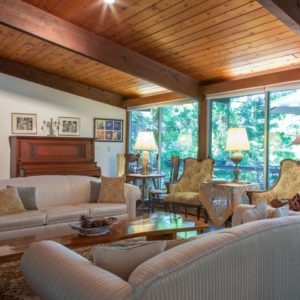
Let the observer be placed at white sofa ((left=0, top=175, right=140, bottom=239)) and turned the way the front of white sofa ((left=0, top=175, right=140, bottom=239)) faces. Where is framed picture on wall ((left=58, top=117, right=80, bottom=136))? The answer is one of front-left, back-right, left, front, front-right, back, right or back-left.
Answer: back-left

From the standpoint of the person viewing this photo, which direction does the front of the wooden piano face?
facing the viewer and to the right of the viewer

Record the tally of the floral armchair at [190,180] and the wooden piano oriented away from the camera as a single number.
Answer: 0

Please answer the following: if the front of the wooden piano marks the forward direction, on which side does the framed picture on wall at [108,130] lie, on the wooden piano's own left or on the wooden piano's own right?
on the wooden piano's own left

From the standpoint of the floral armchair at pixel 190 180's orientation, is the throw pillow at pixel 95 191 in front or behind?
in front

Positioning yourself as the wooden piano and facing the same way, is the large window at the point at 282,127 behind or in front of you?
in front

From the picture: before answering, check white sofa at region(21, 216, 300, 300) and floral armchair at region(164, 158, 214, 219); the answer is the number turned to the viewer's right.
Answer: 0

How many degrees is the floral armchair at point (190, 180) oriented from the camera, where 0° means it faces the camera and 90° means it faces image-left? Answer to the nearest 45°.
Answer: approximately 45°

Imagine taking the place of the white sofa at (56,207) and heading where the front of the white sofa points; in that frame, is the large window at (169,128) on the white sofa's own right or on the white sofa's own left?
on the white sofa's own left

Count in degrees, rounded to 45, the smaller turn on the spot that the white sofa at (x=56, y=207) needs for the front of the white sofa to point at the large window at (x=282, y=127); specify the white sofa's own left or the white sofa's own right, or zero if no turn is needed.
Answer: approximately 45° to the white sofa's own left

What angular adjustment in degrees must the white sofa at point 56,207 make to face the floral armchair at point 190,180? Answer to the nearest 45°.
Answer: approximately 45° to its left

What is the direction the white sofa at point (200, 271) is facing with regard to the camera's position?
facing away from the viewer and to the left of the viewer
